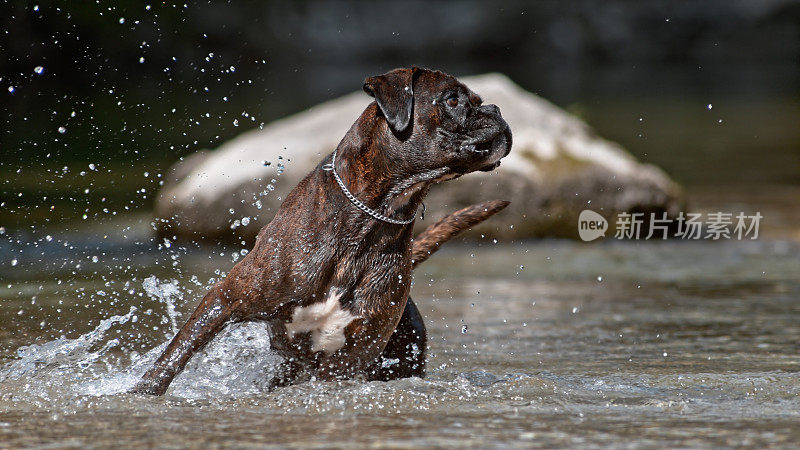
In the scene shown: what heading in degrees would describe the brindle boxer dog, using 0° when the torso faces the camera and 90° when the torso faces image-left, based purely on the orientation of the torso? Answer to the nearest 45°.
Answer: approximately 45°

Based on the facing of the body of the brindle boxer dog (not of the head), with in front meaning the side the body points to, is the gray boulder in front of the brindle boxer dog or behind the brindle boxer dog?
behind
